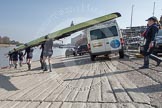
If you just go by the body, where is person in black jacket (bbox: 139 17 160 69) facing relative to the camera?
to the viewer's left
